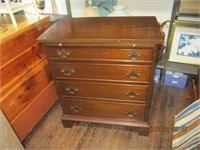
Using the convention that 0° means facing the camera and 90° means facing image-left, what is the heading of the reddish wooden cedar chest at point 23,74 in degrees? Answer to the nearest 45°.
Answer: approximately 315°

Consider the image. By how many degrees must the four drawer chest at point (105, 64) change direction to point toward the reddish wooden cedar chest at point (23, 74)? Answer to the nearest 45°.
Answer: approximately 90° to its right

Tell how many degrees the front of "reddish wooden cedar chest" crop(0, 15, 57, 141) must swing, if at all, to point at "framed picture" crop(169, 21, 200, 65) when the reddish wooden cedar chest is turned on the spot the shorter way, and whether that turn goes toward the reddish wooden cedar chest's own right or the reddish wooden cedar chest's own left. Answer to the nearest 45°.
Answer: approximately 45° to the reddish wooden cedar chest's own left

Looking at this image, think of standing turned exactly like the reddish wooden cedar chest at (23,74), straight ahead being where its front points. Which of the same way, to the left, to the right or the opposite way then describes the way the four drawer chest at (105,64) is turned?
to the right

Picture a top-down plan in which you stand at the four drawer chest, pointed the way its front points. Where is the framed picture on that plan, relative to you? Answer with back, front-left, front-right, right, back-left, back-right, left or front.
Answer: back-left

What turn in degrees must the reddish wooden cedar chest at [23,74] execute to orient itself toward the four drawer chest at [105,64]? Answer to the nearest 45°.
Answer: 0° — it already faces it

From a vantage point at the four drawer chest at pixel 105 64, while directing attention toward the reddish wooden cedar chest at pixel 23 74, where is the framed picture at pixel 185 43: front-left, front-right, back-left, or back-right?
back-right

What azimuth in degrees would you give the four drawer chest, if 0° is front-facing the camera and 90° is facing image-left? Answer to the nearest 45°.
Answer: approximately 0°
